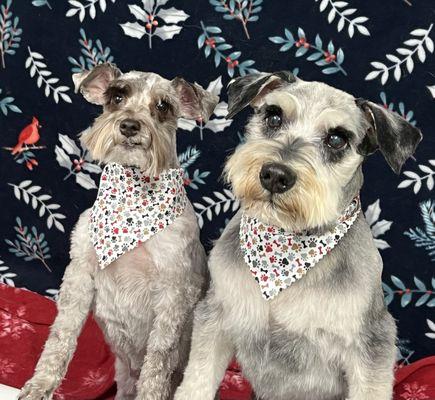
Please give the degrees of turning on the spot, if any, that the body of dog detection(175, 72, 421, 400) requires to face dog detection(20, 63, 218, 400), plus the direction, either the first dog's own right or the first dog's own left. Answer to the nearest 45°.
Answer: approximately 90° to the first dog's own right

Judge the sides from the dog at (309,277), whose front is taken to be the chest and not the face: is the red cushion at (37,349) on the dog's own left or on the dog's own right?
on the dog's own right

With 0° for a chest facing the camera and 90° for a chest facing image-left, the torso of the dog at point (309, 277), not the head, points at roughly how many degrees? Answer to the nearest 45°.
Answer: approximately 0°
